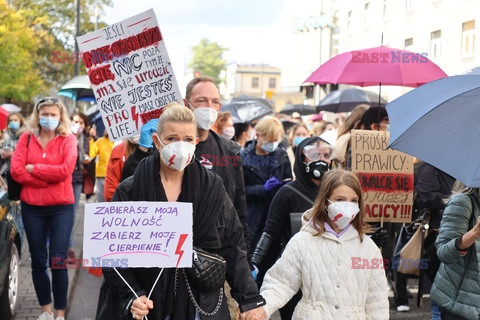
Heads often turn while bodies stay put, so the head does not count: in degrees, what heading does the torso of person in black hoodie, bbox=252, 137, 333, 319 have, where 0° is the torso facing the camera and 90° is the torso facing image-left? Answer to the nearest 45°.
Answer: approximately 315°

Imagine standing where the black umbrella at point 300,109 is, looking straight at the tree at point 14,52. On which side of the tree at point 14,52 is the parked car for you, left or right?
left

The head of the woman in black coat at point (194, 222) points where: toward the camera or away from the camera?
toward the camera

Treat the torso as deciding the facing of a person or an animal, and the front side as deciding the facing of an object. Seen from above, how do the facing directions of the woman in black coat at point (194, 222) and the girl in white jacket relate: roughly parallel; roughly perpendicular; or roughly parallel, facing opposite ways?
roughly parallel

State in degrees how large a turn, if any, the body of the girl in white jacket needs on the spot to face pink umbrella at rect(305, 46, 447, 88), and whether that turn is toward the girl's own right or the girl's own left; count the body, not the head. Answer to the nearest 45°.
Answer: approximately 180°

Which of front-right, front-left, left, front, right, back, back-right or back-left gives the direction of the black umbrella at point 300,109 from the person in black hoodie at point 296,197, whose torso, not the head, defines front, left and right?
back-left

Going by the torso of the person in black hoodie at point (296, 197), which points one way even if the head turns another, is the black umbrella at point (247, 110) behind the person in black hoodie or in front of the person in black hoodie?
behind

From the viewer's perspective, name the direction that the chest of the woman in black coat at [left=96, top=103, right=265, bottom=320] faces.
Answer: toward the camera

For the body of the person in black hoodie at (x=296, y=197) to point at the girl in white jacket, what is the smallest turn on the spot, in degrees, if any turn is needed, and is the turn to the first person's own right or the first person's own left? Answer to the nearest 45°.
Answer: approximately 45° to the first person's own right

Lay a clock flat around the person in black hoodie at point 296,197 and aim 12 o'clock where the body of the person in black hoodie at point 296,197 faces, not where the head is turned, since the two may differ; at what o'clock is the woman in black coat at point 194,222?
the woman in black coat at point 194,222 is roughly at 2 o'clock from the person in black hoodie at point 296,197.

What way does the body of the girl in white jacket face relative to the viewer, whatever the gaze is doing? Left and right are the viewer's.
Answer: facing the viewer

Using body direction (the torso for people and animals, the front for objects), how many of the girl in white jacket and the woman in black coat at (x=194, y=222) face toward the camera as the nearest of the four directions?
2

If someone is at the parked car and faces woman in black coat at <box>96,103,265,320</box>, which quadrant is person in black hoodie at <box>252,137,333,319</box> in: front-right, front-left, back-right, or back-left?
front-left

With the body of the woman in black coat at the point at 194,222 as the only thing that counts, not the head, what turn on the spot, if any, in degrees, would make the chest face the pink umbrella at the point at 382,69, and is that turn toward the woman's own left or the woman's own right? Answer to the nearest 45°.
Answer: approximately 135° to the woman's own left
